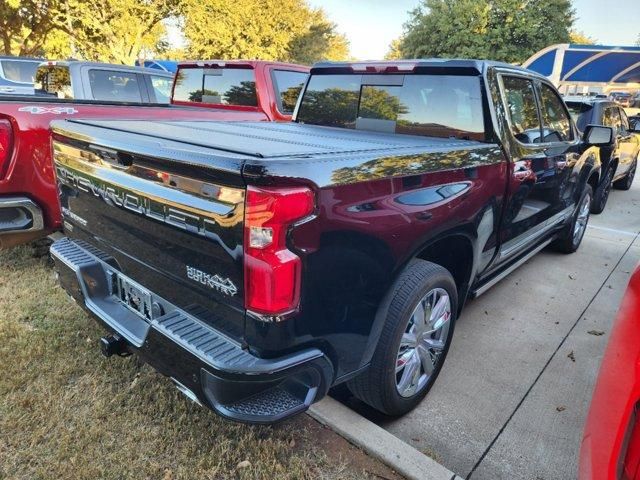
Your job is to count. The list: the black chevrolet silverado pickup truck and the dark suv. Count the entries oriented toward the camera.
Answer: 0

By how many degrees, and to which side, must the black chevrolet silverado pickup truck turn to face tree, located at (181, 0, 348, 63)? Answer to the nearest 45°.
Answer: approximately 45° to its left

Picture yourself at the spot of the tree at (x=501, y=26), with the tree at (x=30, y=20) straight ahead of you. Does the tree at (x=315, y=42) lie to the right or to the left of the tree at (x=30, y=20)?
right

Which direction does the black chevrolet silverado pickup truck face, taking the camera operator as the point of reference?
facing away from the viewer and to the right of the viewer

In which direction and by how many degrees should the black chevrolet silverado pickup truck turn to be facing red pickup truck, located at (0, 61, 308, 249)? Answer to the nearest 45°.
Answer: approximately 90° to its left

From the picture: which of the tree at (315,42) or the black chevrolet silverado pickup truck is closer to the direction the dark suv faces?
the tree

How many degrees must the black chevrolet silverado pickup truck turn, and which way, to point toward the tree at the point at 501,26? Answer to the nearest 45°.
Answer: approximately 45° to its left

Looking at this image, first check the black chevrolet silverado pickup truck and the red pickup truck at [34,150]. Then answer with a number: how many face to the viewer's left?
0

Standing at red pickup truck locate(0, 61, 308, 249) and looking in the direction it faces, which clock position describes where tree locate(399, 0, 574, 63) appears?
The tree is roughly at 12 o'clock from the red pickup truck.

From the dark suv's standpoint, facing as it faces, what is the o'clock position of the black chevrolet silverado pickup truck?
The black chevrolet silverado pickup truck is roughly at 5 o'clock from the dark suv.

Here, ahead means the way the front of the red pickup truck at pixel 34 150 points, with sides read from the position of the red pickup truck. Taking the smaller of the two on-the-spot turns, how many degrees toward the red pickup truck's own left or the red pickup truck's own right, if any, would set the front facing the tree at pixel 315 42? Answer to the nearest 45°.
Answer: approximately 45° to the red pickup truck's own left

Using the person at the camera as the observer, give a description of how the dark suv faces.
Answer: facing away from the viewer and to the right of the viewer

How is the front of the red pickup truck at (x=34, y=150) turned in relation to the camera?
facing away from the viewer and to the right of the viewer
